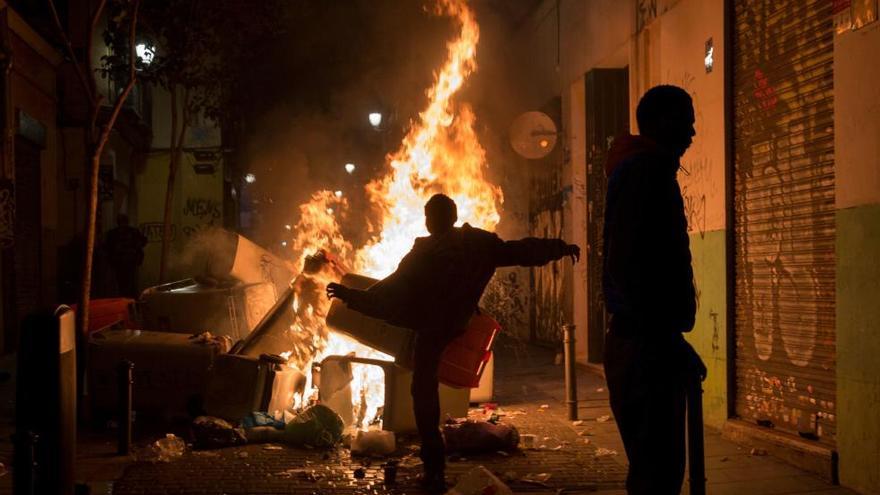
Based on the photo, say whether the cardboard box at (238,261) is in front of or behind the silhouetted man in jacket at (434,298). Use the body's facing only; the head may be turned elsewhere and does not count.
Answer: in front

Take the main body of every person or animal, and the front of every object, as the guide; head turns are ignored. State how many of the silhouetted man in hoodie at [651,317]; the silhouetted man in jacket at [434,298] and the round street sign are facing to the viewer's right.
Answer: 1

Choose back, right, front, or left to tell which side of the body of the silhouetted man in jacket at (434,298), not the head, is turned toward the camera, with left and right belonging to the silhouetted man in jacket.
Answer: back

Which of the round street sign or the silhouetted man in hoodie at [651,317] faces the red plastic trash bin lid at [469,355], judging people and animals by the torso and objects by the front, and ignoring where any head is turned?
the round street sign

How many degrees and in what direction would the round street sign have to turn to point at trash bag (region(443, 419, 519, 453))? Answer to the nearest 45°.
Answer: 0° — it already faces it

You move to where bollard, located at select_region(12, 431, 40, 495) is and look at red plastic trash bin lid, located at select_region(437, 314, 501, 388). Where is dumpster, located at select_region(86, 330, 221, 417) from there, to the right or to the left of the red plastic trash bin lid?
left

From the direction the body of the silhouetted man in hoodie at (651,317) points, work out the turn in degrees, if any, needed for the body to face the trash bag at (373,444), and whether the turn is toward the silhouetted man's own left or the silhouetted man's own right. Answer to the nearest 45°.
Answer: approximately 135° to the silhouetted man's own left

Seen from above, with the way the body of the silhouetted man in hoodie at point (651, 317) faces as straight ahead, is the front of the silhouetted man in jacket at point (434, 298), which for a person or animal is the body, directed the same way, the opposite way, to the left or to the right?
to the left

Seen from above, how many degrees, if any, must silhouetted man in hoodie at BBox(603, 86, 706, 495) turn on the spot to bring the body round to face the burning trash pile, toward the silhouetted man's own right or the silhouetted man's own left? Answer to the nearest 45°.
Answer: approximately 135° to the silhouetted man's own left

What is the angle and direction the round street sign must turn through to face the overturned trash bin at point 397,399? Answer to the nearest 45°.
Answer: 0° — it already faces it

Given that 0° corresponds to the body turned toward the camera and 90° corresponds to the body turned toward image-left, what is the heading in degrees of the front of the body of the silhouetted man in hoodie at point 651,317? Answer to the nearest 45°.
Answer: approximately 270°

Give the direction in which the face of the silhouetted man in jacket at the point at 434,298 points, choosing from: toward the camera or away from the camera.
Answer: away from the camera
